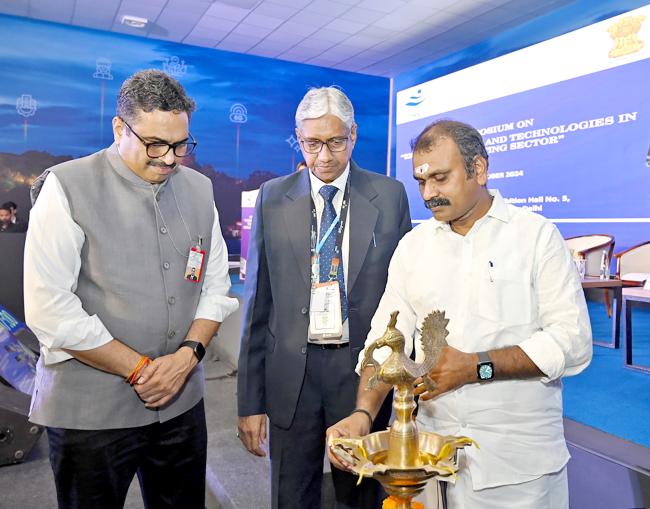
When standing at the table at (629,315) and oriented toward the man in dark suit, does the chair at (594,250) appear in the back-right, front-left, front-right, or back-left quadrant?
back-right

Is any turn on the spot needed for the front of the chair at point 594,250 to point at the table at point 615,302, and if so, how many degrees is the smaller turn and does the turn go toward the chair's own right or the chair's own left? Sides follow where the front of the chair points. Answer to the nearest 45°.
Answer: approximately 45° to the chair's own left

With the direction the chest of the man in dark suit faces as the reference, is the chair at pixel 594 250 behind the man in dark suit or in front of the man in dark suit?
behind

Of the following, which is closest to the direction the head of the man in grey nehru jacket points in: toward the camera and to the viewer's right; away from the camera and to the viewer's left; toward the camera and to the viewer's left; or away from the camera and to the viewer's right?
toward the camera and to the viewer's right

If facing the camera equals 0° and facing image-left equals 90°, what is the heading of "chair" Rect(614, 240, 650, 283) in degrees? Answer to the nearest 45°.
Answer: approximately 45°

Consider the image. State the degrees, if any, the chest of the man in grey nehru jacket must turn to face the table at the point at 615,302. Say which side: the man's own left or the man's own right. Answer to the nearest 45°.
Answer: approximately 90° to the man's own left

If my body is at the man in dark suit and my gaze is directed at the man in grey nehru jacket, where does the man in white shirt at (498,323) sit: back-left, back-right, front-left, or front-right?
back-left

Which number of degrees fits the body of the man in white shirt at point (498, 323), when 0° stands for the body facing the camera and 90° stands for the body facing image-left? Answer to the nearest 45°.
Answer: approximately 45°
